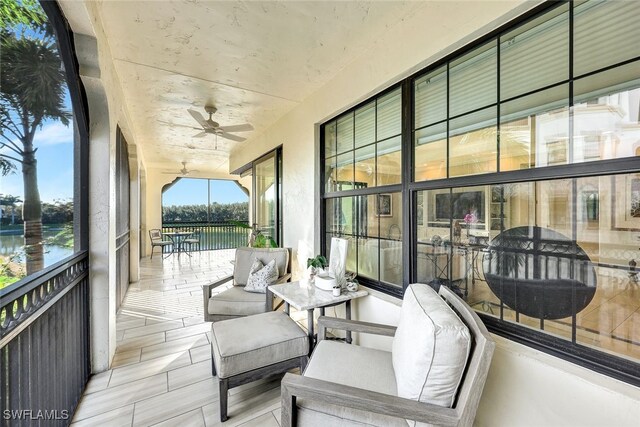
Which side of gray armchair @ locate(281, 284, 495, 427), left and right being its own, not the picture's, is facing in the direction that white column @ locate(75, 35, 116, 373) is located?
front

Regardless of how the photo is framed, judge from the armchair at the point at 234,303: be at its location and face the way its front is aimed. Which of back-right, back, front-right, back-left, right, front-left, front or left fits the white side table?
left

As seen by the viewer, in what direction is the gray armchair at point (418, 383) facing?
to the viewer's left

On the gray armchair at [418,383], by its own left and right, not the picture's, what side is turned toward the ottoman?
front

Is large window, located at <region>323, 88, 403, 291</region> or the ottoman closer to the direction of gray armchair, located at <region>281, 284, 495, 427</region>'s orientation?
the ottoman

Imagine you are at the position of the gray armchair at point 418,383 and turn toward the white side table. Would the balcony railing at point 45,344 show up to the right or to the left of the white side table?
left

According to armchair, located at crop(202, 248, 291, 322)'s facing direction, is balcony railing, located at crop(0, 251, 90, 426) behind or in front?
in front

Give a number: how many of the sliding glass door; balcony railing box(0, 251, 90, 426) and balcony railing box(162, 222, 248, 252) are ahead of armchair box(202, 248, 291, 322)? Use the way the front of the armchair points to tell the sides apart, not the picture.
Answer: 1

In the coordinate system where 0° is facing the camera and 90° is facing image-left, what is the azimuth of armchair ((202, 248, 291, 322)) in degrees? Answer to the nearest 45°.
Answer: approximately 45°

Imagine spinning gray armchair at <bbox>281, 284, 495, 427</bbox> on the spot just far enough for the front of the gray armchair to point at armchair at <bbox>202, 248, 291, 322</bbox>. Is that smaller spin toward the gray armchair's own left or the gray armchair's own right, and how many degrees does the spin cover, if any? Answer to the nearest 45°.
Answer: approximately 45° to the gray armchair's own right

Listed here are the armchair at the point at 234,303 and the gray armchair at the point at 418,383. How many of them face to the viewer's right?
0

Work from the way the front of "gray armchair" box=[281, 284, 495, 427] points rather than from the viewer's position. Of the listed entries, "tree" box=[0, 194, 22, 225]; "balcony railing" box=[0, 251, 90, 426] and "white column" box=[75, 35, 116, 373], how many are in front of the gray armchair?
3

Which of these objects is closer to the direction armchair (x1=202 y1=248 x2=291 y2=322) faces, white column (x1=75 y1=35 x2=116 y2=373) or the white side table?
the white column
